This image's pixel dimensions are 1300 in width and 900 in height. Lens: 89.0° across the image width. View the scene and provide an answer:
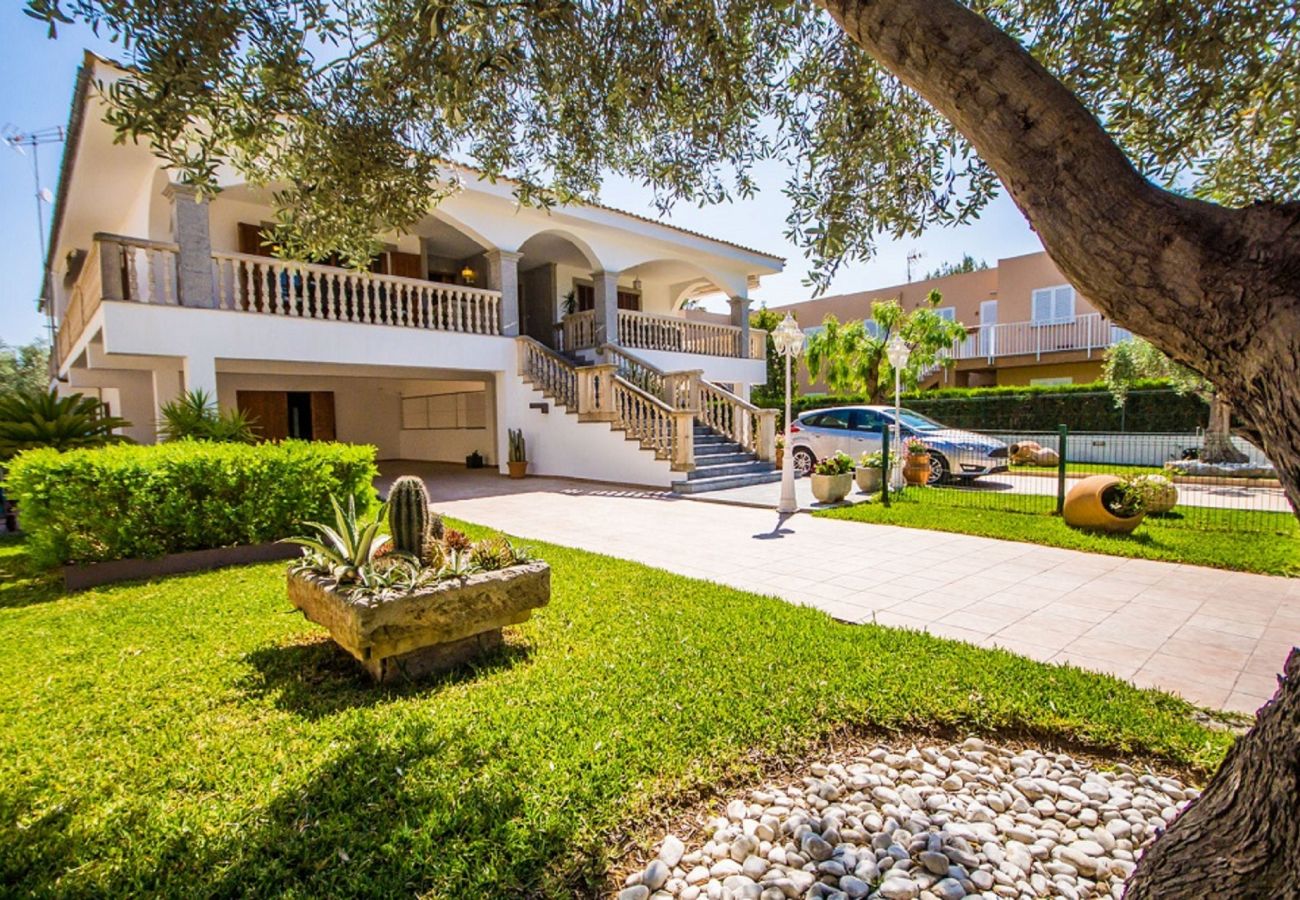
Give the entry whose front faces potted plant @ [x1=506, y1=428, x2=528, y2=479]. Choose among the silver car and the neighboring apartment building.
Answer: the neighboring apartment building

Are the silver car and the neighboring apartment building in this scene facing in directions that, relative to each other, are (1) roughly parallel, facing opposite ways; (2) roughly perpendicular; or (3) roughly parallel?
roughly perpendicular

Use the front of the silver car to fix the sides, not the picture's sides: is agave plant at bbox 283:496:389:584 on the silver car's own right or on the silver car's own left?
on the silver car's own right

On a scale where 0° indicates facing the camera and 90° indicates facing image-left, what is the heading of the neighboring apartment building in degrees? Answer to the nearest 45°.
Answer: approximately 45°

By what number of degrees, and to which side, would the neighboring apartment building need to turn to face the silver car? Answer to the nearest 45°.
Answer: approximately 45° to its left

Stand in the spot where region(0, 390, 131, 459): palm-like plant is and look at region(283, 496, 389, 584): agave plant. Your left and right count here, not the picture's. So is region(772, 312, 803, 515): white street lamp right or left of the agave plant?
left

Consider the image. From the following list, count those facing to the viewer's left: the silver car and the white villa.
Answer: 0

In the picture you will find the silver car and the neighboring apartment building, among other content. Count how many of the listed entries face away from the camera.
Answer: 0

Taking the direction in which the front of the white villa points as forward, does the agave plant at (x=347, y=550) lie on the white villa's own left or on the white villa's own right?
on the white villa's own right

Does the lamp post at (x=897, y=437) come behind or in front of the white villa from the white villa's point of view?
in front

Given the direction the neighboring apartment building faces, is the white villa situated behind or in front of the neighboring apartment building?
in front

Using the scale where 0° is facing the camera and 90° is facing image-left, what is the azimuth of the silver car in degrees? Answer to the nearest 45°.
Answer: approximately 315°
